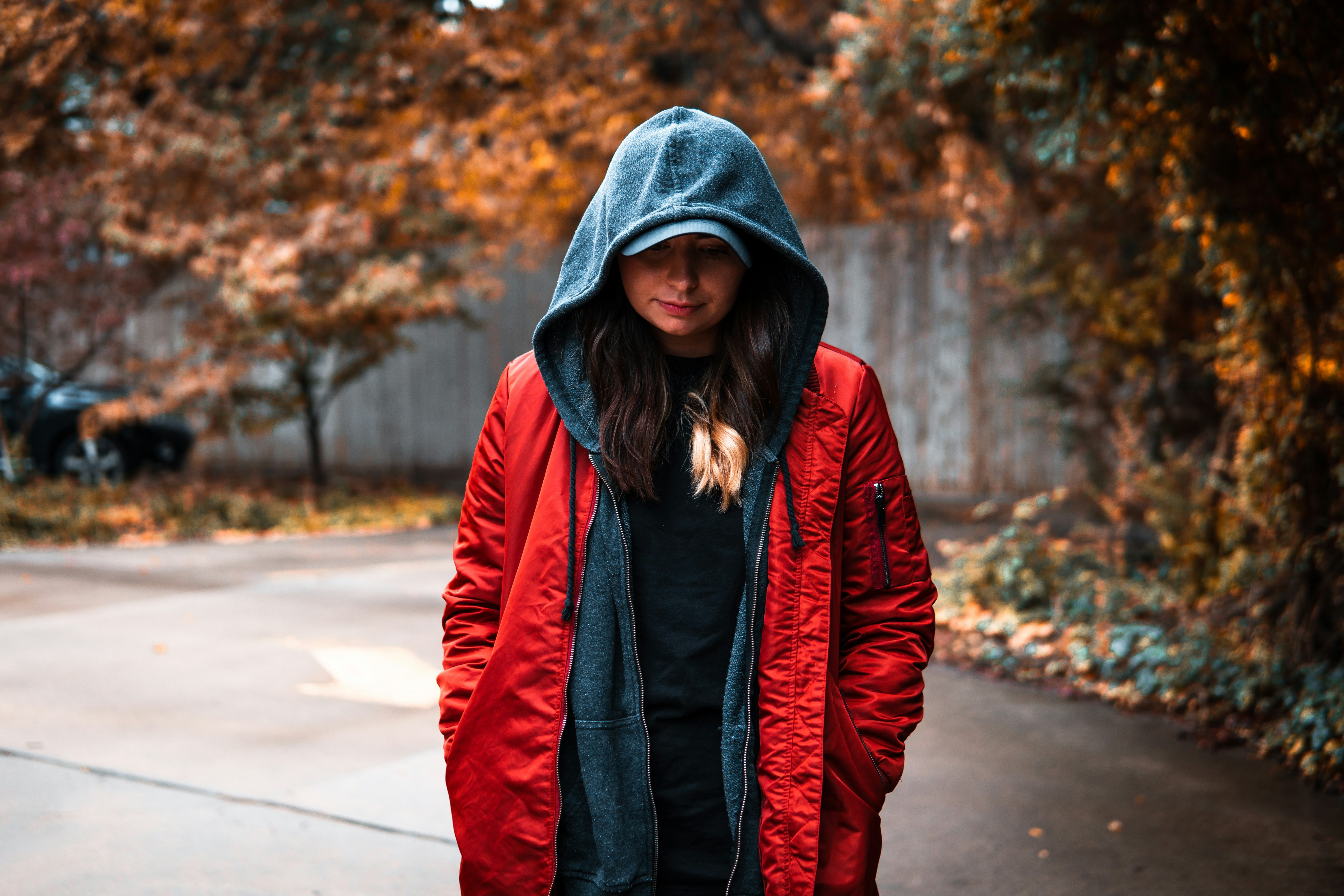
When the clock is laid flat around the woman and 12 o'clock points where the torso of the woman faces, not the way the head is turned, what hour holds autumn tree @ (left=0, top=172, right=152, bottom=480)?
The autumn tree is roughly at 5 o'clock from the woman.

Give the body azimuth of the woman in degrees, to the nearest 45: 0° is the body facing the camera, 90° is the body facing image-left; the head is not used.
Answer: approximately 0°

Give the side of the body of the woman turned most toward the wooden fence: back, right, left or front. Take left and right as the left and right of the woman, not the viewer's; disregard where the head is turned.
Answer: back

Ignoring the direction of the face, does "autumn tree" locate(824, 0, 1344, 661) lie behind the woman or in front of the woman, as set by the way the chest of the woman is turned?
behind
